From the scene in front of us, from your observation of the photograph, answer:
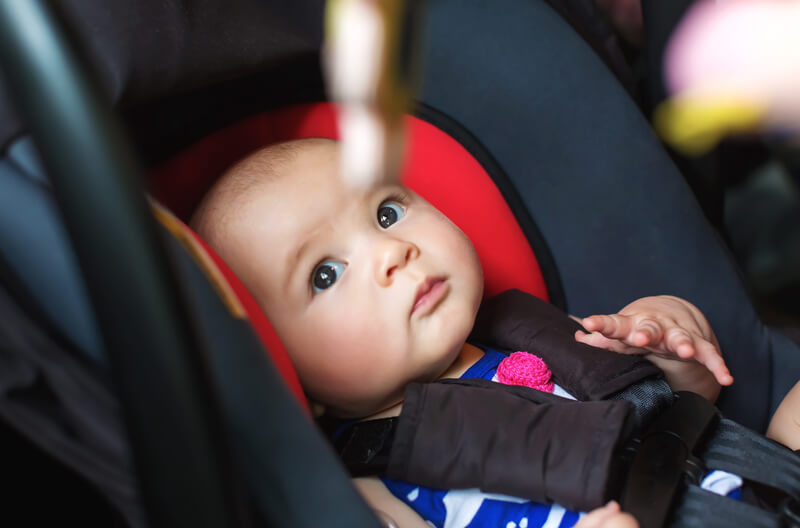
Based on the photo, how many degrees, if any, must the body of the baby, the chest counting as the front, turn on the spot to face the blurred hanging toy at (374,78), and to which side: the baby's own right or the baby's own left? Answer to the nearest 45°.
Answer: approximately 45° to the baby's own right
